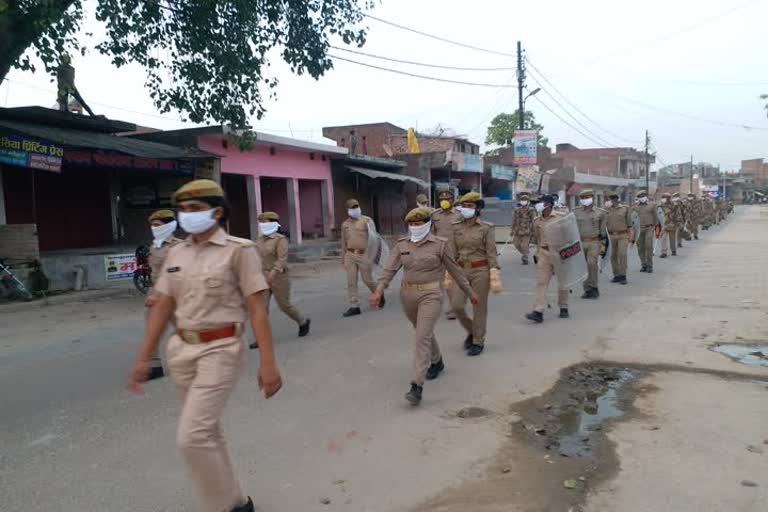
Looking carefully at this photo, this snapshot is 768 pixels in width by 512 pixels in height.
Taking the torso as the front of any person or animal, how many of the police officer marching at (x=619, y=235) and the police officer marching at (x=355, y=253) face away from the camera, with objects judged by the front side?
0

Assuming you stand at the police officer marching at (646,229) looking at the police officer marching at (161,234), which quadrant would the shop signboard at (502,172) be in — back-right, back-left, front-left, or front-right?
back-right

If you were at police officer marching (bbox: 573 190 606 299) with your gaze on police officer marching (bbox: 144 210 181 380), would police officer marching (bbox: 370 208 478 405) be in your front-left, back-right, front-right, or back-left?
front-left

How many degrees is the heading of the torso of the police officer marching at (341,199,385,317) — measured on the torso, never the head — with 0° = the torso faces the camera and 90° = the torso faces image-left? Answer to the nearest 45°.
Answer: approximately 45°

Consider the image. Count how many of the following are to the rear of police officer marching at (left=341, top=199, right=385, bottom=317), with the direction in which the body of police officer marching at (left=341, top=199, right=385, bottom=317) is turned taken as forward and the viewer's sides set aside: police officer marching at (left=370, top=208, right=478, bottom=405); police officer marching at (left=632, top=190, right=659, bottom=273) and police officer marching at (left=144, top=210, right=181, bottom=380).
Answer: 1

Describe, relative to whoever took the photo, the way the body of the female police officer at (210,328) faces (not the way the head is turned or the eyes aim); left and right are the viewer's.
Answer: facing the viewer and to the left of the viewer

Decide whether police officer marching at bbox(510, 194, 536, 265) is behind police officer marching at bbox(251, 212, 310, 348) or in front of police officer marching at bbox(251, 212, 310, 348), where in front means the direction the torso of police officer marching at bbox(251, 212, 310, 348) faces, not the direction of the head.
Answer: behind

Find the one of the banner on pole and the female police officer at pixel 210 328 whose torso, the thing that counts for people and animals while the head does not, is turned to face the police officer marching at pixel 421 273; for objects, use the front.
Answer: the banner on pole

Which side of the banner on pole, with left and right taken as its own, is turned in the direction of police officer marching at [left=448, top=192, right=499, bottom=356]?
front

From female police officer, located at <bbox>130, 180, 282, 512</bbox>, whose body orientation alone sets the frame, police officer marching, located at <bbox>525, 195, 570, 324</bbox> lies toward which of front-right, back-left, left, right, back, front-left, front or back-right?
back

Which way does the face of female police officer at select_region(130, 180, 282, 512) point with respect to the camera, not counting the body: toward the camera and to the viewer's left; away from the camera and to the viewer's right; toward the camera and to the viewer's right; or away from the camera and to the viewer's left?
toward the camera and to the viewer's left

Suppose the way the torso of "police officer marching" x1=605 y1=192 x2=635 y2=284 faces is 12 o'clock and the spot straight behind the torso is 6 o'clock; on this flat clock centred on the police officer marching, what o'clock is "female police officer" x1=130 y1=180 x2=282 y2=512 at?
The female police officer is roughly at 11 o'clock from the police officer marching.

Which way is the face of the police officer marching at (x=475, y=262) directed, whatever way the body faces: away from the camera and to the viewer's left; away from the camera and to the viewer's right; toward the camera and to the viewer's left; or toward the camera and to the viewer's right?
toward the camera and to the viewer's left

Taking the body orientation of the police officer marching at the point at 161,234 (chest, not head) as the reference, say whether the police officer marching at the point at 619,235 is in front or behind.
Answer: behind

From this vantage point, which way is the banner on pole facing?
toward the camera

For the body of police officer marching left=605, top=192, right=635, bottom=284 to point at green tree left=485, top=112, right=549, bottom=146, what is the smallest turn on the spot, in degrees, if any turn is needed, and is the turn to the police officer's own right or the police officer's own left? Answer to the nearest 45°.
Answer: approximately 135° to the police officer's own right

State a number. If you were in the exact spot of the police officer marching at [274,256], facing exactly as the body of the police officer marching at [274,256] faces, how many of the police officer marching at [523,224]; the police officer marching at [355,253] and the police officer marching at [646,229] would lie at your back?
3

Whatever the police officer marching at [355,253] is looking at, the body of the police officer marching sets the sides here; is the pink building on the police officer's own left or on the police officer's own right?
on the police officer's own right

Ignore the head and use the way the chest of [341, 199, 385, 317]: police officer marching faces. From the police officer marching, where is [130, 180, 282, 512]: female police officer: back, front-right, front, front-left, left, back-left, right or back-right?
front-left

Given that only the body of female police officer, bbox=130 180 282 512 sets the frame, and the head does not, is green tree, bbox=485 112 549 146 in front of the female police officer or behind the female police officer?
behind

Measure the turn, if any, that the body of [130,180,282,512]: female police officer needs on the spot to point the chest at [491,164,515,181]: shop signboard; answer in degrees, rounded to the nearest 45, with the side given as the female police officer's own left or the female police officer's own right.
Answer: approximately 180°

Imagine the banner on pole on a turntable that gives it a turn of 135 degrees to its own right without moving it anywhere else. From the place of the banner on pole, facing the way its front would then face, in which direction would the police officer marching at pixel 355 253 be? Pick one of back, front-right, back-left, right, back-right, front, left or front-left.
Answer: back-left
